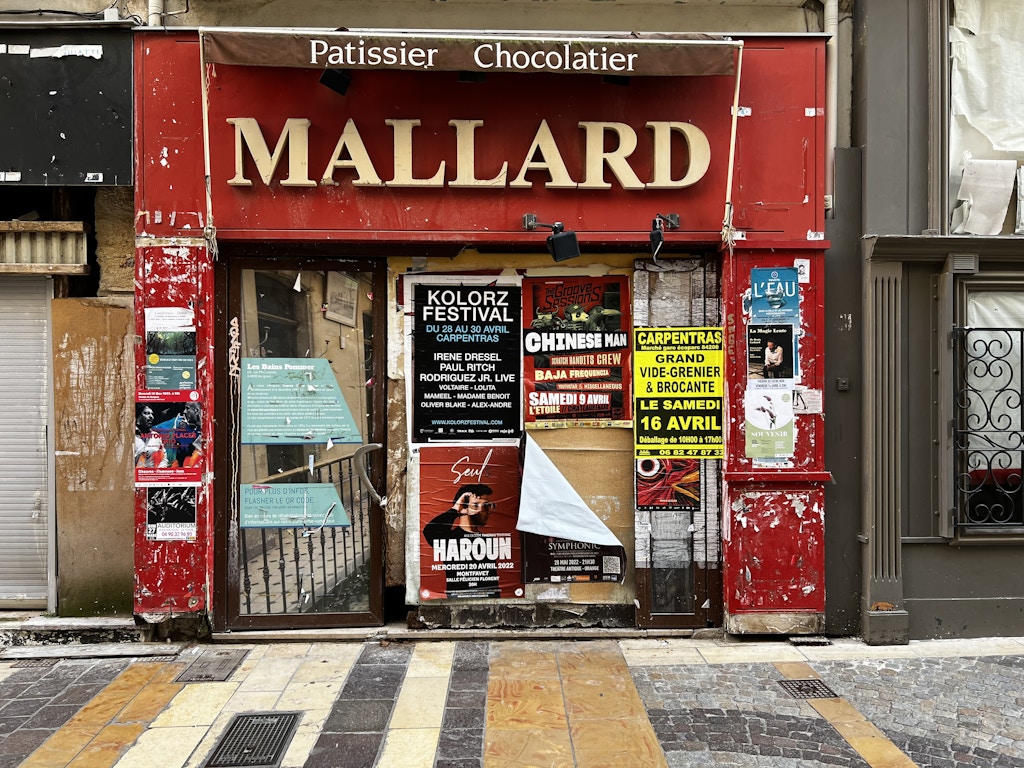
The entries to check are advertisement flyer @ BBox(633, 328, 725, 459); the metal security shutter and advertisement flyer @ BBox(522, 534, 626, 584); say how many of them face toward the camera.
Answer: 3

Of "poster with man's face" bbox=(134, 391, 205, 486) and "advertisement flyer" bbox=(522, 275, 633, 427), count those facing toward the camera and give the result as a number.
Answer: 2

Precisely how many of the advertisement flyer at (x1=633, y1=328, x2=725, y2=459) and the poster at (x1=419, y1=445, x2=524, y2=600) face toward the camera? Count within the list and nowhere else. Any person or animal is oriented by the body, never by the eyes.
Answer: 2

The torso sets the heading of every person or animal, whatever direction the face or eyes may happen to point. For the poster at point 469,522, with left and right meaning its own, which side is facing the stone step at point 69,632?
right

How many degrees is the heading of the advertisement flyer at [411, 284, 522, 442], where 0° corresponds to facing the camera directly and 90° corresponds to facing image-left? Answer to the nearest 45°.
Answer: approximately 0°

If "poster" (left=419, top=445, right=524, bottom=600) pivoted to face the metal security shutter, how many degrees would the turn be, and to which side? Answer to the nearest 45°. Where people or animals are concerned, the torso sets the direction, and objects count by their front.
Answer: approximately 90° to its right

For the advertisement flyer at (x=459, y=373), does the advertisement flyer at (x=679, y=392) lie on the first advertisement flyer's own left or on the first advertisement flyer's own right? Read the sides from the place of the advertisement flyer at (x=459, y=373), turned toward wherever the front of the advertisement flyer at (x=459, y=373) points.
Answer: on the first advertisement flyer's own left
